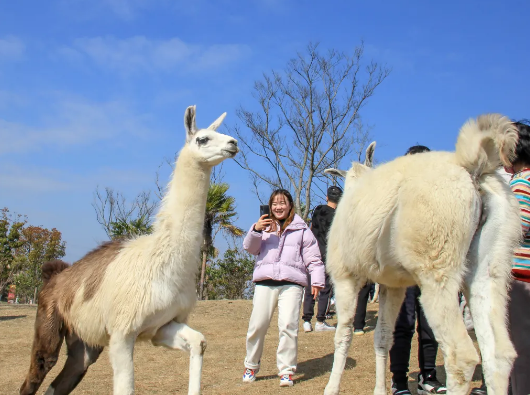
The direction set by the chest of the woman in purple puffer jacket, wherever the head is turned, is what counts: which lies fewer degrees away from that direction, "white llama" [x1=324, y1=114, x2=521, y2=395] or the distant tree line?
the white llama

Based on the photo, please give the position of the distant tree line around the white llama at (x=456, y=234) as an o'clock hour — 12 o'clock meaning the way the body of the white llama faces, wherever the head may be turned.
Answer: The distant tree line is roughly at 12 o'clock from the white llama.

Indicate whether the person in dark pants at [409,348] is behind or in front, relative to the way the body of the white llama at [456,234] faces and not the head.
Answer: in front

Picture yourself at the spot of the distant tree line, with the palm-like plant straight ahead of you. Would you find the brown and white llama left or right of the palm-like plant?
right

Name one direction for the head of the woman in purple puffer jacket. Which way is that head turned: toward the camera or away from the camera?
toward the camera

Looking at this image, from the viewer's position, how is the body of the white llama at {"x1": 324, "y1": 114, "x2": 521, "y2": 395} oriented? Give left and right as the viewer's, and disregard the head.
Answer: facing away from the viewer and to the left of the viewer

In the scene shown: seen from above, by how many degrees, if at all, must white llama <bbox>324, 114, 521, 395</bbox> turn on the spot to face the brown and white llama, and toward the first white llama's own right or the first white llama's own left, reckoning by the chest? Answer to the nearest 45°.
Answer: approximately 45° to the first white llama's own left

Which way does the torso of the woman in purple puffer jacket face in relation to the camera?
toward the camera

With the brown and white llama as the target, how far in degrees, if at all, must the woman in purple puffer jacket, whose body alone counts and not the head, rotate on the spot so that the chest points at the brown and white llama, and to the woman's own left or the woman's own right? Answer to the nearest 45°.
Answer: approximately 45° to the woman's own right
